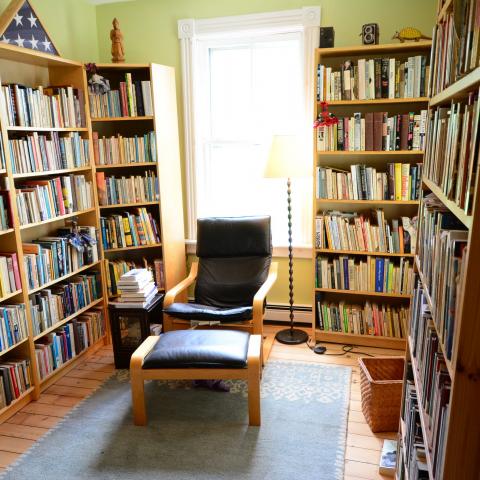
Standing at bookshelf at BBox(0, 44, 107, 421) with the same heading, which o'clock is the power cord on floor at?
The power cord on floor is roughly at 11 o'clock from the bookshelf.

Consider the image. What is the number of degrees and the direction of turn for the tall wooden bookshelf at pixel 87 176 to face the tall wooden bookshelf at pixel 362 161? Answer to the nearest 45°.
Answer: approximately 45° to its left

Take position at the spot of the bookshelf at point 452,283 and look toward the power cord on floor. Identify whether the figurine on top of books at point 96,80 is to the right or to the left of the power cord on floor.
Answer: left

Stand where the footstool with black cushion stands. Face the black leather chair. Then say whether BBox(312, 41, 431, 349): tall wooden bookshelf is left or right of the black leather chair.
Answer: right

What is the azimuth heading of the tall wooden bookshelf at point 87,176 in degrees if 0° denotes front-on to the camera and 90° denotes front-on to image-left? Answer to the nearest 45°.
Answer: approximately 315°

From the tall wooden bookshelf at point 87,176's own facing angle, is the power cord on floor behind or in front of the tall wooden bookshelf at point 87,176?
in front

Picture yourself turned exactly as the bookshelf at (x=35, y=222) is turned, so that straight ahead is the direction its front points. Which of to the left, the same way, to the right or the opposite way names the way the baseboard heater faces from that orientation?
to the right

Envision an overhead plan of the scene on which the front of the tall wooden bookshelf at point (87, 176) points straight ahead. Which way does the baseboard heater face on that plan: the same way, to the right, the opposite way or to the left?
to the right

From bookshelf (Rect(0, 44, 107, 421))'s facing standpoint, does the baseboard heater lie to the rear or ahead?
ahead
